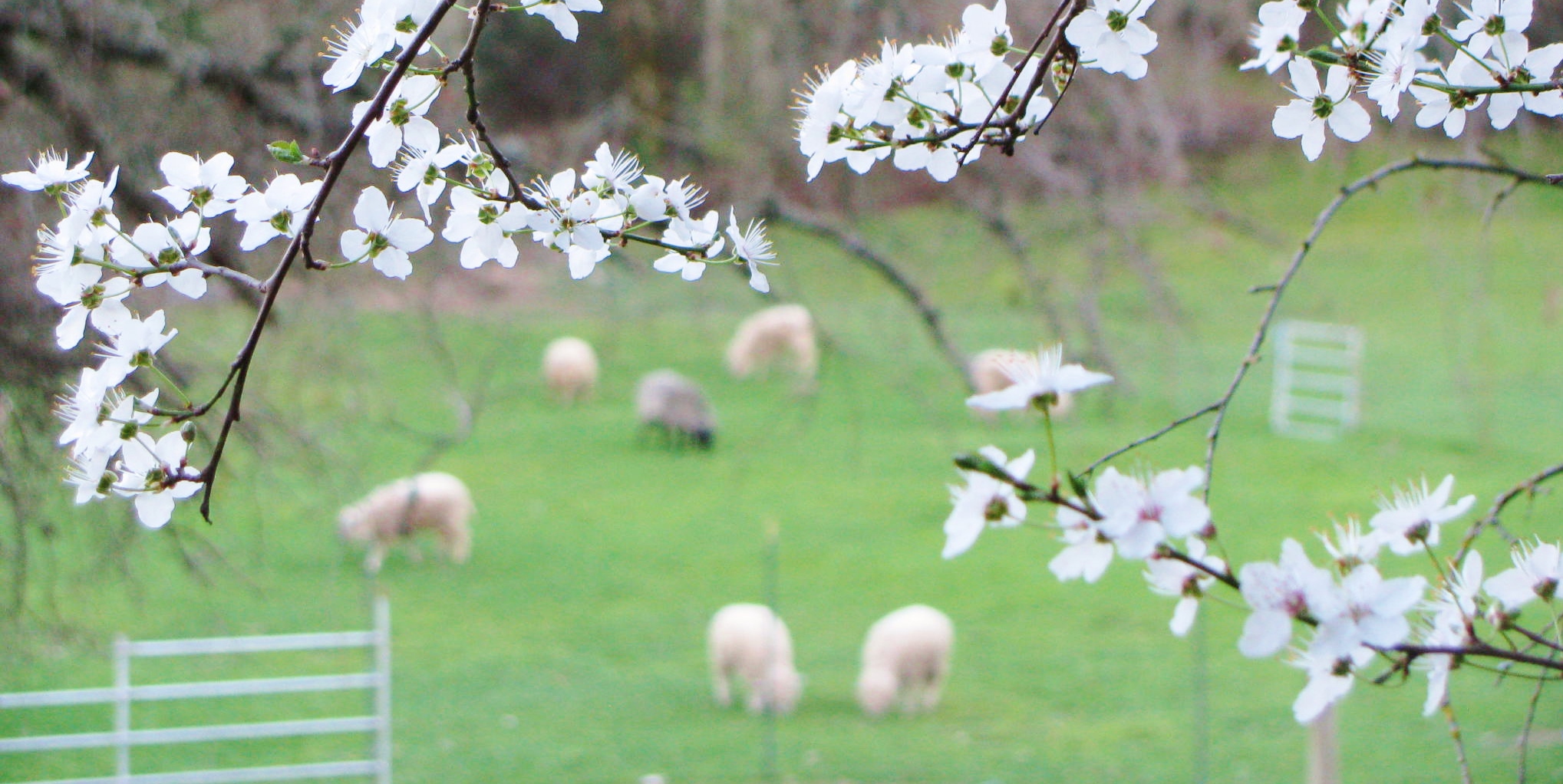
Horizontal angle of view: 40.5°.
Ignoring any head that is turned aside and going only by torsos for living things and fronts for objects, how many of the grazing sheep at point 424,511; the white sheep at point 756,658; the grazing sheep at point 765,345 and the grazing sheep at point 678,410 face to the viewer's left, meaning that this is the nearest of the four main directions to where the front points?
2

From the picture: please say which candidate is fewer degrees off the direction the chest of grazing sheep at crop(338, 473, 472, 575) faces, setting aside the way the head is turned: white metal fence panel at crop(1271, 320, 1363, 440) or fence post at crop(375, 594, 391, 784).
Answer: the fence post

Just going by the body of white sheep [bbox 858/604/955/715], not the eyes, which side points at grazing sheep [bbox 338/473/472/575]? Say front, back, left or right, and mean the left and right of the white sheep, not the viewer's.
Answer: right

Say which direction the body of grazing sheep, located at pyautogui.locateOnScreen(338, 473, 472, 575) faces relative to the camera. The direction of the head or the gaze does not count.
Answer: to the viewer's left

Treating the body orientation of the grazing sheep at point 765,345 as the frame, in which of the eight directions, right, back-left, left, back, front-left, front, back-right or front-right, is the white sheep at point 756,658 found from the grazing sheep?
left

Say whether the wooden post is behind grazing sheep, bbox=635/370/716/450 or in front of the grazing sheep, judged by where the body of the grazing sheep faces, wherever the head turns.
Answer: in front

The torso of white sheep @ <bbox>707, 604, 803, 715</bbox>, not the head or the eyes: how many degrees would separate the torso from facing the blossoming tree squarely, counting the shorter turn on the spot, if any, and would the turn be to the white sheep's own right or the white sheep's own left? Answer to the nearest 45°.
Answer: approximately 45° to the white sheep's own right

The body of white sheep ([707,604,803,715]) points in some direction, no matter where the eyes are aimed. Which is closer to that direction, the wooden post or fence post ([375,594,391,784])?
the wooden post

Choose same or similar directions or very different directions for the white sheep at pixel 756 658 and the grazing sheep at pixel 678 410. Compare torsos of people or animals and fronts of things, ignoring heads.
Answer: same or similar directions

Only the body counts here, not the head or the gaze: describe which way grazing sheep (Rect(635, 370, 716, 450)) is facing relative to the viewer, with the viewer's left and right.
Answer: facing the viewer and to the right of the viewer

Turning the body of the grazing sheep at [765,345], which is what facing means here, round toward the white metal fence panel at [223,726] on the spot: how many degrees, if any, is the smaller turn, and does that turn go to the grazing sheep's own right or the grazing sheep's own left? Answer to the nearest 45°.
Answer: approximately 90° to the grazing sheep's own left

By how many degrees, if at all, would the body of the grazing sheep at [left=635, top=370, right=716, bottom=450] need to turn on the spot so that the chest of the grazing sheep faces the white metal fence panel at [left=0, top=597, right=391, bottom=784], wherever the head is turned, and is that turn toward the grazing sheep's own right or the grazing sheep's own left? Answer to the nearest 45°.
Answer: approximately 45° to the grazing sheep's own right

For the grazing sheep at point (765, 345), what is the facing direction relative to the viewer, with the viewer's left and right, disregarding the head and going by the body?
facing to the left of the viewer

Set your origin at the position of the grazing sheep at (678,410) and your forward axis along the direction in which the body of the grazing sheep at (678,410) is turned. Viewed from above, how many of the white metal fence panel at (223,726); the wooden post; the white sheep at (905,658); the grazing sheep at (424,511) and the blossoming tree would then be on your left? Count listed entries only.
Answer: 0

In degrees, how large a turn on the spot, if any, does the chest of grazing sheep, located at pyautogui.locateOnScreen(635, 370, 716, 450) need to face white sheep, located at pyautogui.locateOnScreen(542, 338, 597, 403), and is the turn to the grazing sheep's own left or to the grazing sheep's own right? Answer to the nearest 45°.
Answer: approximately 180°

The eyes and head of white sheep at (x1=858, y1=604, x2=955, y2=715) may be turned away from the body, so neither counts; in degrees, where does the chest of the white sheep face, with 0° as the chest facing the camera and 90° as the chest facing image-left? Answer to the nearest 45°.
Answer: approximately 45°

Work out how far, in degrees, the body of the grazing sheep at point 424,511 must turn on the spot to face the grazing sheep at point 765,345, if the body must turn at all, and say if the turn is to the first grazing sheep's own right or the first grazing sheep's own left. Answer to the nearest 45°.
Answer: approximately 135° to the first grazing sheep's own right
